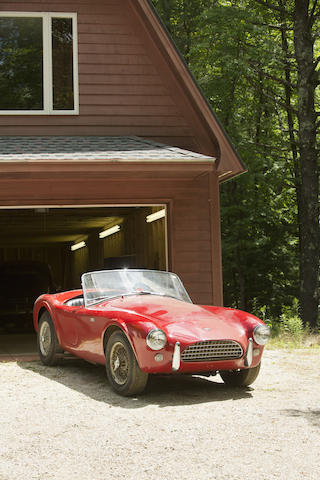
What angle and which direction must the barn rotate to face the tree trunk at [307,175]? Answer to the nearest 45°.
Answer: approximately 135° to its left

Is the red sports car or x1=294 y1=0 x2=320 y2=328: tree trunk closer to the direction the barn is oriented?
the red sports car

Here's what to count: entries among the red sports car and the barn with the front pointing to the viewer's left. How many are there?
0

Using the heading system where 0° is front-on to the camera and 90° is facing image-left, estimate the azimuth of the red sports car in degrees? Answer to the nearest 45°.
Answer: approximately 315°

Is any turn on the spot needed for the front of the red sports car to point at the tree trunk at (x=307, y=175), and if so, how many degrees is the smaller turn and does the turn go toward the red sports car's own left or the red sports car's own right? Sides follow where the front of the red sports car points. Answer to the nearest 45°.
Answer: approximately 135° to the red sports car's own left

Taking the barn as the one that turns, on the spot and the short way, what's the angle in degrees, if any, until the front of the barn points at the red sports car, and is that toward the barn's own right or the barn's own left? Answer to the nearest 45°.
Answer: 0° — it already faces it

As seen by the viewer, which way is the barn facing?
toward the camera

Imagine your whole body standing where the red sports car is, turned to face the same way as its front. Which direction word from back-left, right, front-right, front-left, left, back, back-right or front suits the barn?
back-left

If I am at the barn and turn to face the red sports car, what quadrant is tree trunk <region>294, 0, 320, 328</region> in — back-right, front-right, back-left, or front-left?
back-left
